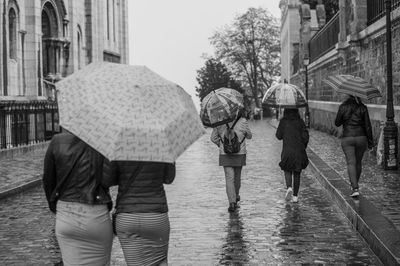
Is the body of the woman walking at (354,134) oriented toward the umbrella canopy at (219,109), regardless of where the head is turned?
no

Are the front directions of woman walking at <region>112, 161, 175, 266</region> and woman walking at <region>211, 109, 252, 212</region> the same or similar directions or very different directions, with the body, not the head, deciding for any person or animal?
same or similar directions

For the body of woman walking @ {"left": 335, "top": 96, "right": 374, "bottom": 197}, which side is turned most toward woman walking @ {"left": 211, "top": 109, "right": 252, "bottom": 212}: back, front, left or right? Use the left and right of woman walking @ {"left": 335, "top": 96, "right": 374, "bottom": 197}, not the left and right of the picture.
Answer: left

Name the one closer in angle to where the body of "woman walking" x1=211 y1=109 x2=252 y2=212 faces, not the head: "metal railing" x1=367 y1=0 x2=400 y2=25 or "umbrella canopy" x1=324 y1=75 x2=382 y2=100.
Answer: the metal railing

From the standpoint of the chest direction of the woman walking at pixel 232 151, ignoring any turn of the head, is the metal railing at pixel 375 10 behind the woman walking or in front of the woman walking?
in front

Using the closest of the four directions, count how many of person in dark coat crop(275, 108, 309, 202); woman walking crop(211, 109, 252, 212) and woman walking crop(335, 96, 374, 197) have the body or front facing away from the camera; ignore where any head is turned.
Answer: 3

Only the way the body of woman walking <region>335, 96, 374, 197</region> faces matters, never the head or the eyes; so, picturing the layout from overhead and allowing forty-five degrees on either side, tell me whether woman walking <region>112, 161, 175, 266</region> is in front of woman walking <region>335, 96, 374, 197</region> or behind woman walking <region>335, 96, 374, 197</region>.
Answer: behind

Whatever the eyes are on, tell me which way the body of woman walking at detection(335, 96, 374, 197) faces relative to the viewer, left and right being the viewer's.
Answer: facing away from the viewer

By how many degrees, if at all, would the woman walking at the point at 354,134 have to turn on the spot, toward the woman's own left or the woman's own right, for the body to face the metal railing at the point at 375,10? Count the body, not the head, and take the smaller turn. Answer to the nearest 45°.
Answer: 0° — they already face it

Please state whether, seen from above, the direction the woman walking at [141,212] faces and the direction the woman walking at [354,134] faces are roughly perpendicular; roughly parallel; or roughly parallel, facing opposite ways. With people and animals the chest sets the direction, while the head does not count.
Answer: roughly parallel

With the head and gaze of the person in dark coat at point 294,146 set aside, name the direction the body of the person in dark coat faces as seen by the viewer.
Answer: away from the camera

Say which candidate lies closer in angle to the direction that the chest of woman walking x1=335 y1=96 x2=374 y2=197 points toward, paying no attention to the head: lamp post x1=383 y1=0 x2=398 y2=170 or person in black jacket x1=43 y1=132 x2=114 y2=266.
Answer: the lamp post

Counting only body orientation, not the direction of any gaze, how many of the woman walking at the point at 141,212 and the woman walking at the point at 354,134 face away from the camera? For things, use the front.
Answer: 2

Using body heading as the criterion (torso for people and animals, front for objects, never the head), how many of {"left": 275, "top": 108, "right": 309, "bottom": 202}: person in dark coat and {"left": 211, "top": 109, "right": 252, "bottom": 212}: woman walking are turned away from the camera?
2

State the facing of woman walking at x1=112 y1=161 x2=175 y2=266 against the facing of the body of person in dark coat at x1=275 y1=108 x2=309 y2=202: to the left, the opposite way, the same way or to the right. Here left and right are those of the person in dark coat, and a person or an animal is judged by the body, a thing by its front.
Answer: the same way

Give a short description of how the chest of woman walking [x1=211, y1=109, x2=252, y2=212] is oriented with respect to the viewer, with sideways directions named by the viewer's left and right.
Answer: facing away from the viewer

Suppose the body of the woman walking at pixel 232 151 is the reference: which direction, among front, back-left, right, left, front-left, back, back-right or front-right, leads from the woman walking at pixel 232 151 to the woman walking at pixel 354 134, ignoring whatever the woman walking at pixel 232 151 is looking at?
right

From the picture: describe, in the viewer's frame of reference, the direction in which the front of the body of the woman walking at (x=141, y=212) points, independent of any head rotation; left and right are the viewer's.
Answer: facing away from the viewer
